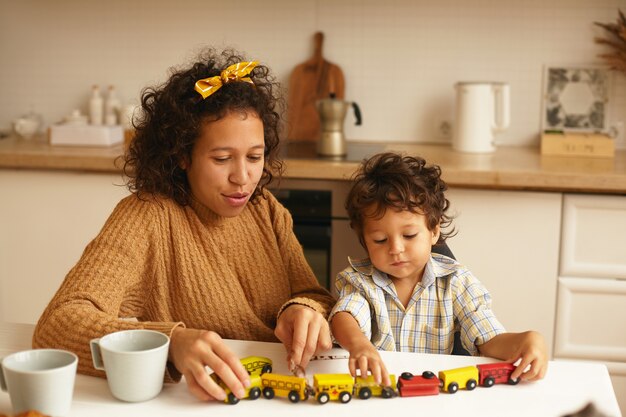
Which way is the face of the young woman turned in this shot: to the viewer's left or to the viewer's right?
to the viewer's right

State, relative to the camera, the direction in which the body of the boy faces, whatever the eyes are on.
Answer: toward the camera

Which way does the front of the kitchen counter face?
toward the camera

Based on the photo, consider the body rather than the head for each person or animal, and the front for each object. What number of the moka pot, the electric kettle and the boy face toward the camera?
1

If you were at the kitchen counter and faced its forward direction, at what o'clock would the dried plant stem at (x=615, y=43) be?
The dried plant stem is roughly at 8 o'clock from the kitchen counter.

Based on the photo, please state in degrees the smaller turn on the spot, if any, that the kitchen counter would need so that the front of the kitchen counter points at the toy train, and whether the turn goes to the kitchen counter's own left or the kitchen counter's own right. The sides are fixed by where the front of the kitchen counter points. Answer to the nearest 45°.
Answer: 0° — it already faces it

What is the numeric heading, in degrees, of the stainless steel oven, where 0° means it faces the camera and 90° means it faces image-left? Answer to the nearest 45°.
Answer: approximately 0°

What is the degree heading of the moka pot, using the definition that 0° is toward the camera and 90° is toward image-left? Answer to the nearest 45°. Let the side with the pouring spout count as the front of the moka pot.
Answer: approximately 90°

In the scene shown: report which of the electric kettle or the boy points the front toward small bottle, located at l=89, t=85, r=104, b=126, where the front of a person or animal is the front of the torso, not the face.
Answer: the electric kettle

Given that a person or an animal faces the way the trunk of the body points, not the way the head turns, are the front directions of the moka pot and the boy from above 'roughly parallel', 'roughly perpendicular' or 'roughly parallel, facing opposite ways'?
roughly perpendicular

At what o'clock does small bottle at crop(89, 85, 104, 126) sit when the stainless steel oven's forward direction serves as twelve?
The small bottle is roughly at 4 o'clock from the stainless steel oven.

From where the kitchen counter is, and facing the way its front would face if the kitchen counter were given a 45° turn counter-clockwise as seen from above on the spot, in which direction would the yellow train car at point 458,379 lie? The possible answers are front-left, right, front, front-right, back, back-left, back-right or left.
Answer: front-right

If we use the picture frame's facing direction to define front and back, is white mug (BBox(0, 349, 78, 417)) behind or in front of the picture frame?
in front

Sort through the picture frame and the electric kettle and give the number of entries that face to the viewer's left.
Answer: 1

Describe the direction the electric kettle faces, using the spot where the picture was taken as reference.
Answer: facing to the left of the viewer
